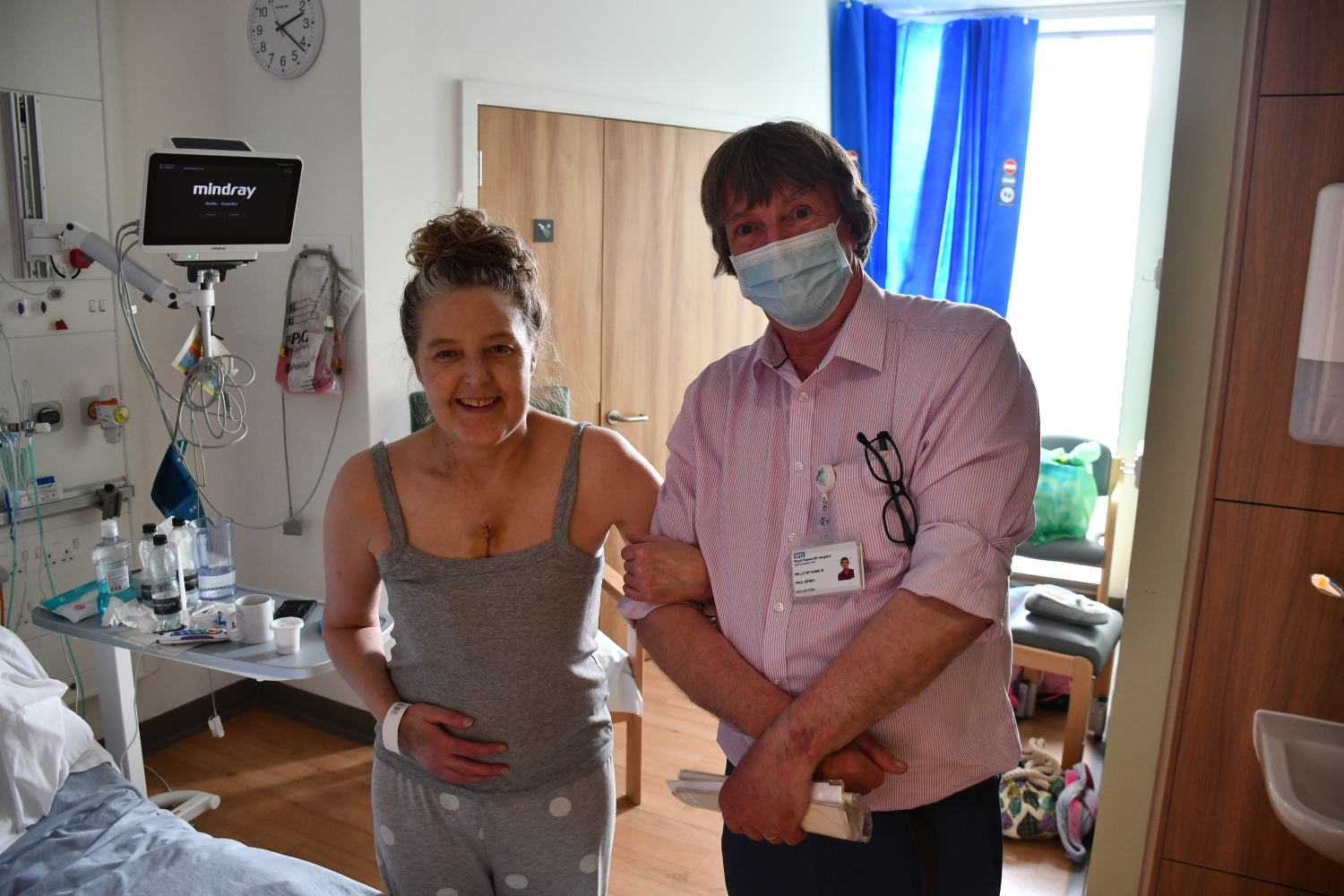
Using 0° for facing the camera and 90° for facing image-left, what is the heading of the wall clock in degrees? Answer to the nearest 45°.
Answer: approximately 45°

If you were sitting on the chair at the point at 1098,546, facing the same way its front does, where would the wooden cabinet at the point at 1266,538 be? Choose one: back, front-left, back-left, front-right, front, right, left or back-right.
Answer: front-left

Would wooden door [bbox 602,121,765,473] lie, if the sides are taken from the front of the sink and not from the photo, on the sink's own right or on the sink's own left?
on the sink's own right

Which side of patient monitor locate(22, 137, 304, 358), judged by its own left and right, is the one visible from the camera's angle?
front

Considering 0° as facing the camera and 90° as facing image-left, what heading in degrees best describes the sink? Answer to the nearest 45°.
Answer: approximately 45°

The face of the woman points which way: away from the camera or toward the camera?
toward the camera

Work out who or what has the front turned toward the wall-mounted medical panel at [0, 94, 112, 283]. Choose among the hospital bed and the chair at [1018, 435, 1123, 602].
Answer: the chair

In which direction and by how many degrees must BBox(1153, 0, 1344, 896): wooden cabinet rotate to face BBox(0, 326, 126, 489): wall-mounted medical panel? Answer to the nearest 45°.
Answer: approximately 45° to its right

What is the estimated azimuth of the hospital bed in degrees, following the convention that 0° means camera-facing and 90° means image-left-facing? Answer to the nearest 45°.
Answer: approximately 315°

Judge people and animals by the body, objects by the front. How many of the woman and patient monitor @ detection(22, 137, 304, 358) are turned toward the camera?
2

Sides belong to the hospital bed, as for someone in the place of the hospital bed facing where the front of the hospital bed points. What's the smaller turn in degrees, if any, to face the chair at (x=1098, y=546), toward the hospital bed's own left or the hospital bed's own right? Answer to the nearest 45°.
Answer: approximately 45° to the hospital bed's own left

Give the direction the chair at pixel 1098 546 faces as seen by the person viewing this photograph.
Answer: facing the viewer and to the left of the viewer

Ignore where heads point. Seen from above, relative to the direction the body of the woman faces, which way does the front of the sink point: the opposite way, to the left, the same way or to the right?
to the right

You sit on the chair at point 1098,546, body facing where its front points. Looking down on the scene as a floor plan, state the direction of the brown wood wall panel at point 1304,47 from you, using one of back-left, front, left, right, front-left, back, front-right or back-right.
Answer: front-left

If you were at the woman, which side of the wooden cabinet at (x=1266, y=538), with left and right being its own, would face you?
front

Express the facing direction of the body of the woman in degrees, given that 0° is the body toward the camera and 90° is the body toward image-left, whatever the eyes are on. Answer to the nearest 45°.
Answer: approximately 0°
